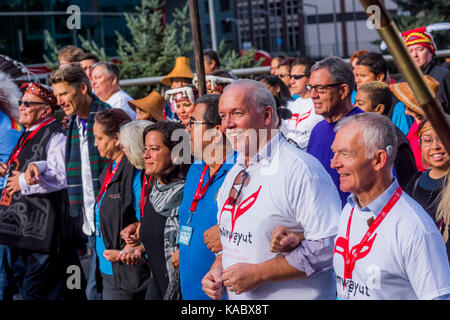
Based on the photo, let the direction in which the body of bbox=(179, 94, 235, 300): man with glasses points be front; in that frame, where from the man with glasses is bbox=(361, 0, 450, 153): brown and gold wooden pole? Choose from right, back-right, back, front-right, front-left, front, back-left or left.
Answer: front-left

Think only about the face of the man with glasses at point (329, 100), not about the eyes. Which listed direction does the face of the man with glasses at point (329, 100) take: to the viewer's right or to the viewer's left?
to the viewer's left

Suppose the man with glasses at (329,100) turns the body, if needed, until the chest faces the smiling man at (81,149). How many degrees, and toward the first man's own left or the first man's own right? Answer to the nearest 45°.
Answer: approximately 90° to the first man's own right

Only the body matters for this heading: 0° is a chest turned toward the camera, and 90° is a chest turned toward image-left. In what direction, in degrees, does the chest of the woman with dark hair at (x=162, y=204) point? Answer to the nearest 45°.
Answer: approximately 45°

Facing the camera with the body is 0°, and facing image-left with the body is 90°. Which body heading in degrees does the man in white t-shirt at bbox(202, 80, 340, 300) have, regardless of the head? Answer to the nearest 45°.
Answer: approximately 45°

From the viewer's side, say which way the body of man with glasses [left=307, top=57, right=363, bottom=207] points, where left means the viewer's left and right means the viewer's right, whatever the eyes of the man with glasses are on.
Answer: facing the viewer and to the left of the viewer

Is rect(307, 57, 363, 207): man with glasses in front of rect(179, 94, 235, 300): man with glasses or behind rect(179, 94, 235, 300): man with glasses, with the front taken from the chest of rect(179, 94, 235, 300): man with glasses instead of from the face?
behind

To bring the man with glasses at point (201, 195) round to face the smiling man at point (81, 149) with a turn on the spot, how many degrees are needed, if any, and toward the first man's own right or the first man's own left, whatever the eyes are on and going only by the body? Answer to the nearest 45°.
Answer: approximately 90° to the first man's own right

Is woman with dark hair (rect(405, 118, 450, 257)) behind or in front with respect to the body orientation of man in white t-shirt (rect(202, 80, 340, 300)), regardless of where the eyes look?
behind
